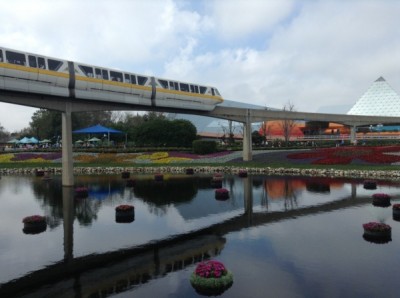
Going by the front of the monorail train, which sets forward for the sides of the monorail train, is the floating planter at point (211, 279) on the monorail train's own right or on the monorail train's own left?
on the monorail train's own right

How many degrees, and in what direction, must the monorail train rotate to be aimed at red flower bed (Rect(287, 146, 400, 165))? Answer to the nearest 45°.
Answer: approximately 45° to its right

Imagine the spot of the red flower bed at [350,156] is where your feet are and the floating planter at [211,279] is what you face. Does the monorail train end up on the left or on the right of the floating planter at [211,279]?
right

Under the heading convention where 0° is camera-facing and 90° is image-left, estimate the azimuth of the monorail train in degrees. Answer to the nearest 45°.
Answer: approximately 225°

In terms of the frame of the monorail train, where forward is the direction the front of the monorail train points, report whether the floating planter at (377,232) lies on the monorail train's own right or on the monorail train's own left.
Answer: on the monorail train's own right

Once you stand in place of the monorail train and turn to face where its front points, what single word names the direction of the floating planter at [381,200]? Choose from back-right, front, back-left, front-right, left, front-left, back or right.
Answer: right

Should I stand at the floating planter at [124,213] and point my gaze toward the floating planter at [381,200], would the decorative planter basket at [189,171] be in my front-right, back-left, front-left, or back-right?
front-left

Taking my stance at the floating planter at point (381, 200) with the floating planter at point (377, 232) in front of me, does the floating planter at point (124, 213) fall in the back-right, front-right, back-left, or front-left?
front-right

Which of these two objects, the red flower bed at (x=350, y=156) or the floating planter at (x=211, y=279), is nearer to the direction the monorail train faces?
the red flower bed

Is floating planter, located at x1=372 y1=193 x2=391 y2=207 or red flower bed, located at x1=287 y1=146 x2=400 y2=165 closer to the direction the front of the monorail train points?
the red flower bed
